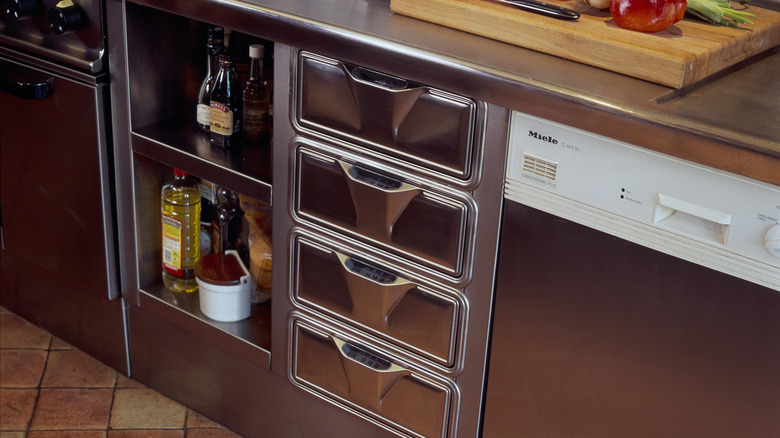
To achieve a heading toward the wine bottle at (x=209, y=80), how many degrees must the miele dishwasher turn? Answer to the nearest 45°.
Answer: approximately 90° to its right

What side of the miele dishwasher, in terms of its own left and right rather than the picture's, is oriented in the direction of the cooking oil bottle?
right

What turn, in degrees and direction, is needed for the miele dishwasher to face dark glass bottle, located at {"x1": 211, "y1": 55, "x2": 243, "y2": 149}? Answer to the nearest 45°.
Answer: approximately 90° to its right
